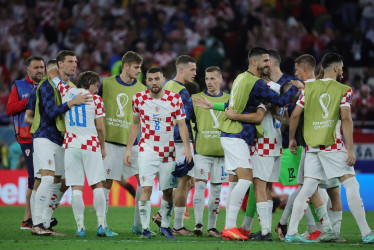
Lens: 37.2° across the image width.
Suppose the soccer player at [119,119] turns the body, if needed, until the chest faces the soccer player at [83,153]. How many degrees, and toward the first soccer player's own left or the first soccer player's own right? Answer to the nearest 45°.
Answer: approximately 90° to the first soccer player's own right

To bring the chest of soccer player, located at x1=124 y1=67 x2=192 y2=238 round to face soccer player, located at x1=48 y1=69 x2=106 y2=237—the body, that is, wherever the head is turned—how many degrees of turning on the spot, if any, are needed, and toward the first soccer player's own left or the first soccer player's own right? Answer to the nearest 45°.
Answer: approximately 90° to the first soccer player's own right
